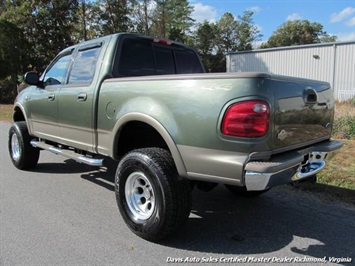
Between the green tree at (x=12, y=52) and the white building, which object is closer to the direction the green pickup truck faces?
the green tree

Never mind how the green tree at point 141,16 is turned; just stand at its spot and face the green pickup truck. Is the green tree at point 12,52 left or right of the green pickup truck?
right

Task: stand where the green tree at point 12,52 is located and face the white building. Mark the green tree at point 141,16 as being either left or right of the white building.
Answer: left

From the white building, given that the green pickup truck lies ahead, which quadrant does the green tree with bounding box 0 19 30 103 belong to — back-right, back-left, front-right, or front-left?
front-right

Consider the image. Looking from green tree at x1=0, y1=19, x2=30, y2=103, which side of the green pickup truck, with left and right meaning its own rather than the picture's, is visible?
front

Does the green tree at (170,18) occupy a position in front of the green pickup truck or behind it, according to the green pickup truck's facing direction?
in front

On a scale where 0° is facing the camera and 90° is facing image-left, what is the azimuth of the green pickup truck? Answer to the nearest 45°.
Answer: approximately 135°

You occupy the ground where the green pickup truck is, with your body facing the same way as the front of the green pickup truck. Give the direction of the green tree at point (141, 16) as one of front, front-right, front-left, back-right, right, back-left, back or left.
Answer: front-right

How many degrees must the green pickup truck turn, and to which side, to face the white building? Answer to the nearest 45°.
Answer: approximately 90° to its right
